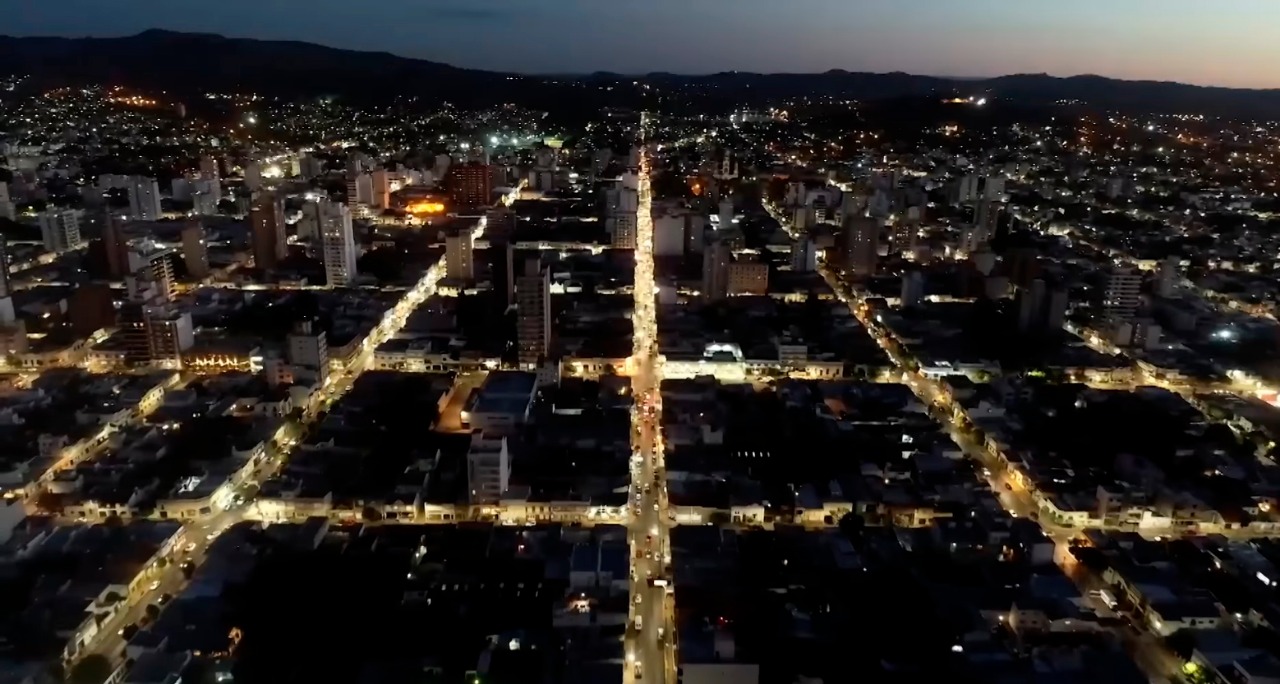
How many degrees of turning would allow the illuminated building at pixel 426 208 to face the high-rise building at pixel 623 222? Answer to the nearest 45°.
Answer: approximately 45° to its left

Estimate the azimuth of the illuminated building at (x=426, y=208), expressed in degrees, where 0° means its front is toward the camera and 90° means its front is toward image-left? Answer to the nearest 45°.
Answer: approximately 0°

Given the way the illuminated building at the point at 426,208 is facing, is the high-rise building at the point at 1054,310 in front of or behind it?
in front

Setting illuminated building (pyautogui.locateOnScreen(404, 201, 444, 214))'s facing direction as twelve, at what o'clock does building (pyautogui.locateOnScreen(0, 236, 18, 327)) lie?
The building is roughly at 1 o'clock from the illuminated building.

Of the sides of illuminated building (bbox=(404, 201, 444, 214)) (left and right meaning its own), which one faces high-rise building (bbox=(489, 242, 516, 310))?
front

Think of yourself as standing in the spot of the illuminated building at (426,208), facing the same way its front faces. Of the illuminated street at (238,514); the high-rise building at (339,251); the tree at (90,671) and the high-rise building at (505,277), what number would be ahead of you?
4

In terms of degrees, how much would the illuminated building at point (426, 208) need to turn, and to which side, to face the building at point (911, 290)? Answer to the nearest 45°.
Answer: approximately 45° to its left

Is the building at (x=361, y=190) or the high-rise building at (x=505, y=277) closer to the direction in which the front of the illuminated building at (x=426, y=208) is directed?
the high-rise building

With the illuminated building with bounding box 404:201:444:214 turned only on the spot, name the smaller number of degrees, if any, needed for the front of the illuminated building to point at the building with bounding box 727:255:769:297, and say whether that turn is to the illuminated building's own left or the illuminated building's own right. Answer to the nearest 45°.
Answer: approximately 45° to the illuminated building's own left

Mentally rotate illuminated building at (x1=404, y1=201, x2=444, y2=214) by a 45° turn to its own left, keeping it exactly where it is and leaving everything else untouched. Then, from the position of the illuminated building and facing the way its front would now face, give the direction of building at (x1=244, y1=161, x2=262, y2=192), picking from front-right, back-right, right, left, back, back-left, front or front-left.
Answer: back

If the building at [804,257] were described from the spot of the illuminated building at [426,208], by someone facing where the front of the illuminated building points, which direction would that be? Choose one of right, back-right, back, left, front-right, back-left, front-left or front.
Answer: front-left

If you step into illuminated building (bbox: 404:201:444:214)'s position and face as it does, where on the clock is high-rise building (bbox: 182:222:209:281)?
The high-rise building is roughly at 1 o'clock from the illuminated building.

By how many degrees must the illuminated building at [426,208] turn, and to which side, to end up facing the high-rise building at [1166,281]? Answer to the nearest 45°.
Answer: approximately 45° to its left

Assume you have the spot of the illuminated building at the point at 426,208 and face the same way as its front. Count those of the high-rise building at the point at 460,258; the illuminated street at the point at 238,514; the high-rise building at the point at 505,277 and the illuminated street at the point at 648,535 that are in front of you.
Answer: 4

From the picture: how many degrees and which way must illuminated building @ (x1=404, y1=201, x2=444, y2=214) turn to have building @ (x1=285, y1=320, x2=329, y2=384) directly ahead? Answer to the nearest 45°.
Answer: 0° — it already faces it
